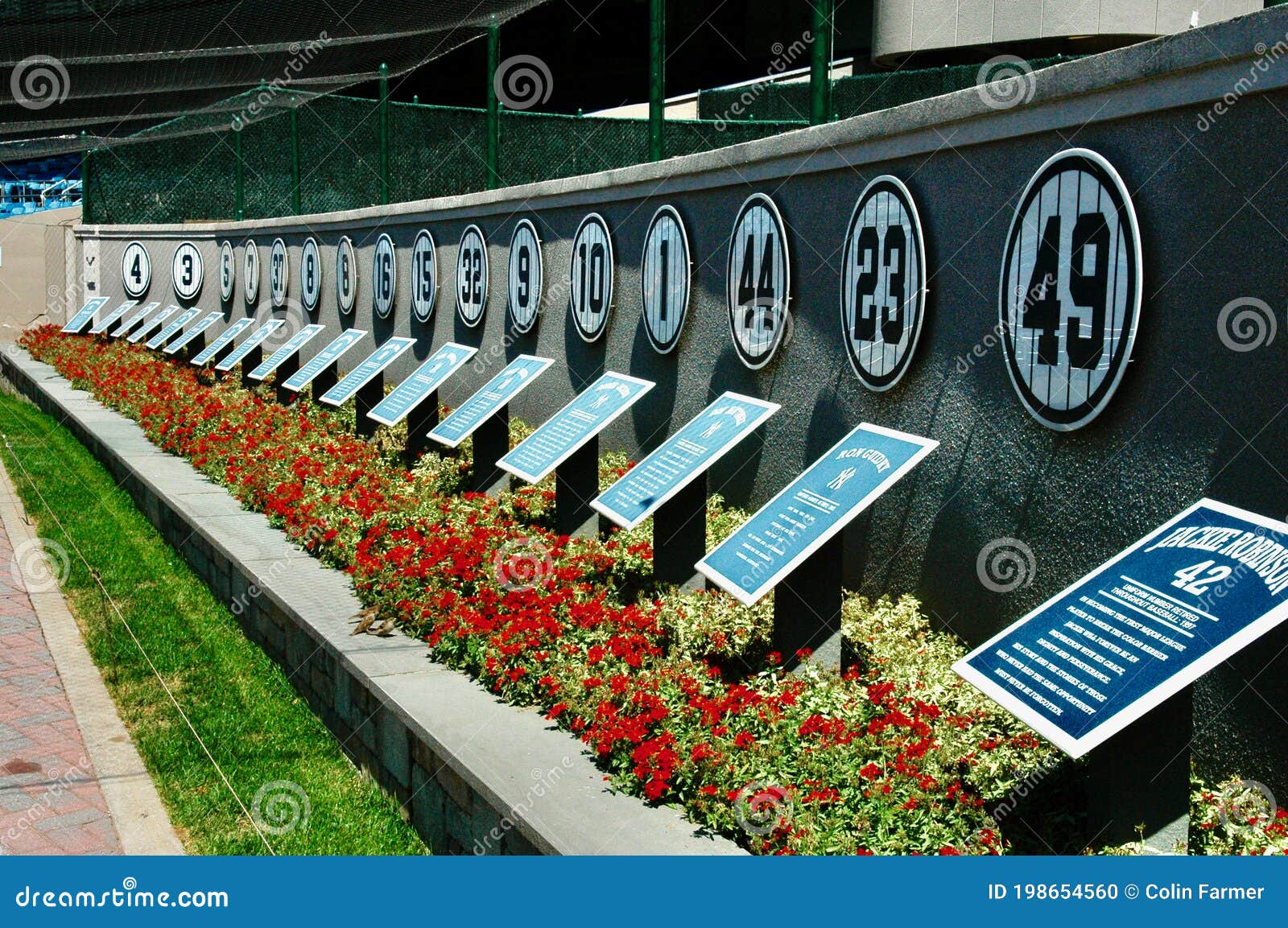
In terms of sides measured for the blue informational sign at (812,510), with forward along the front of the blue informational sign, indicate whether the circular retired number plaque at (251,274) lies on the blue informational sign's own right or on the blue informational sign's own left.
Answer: on the blue informational sign's own right

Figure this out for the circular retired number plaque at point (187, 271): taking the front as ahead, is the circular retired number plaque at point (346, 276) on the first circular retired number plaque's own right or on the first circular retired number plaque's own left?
on the first circular retired number plaque's own left

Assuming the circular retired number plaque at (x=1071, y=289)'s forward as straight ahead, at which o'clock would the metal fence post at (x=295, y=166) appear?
The metal fence post is roughly at 3 o'clock from the circular retired number plaque.

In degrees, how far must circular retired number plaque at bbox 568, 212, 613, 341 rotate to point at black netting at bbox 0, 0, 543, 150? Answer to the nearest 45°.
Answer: approximately 45° to its right

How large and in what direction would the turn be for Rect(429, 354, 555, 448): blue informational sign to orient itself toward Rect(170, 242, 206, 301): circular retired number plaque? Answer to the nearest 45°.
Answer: approximately 135° to its right

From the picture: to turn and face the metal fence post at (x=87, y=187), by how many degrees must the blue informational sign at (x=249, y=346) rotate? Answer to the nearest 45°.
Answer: approximately 135° to its right

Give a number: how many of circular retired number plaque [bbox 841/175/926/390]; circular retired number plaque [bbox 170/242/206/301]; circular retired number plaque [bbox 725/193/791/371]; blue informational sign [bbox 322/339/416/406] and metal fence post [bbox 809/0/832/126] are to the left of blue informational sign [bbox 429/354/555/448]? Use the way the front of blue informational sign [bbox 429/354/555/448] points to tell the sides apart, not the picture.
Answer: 3

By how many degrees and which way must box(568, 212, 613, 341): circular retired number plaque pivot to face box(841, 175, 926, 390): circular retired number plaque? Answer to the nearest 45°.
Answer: approximately 45° to its left

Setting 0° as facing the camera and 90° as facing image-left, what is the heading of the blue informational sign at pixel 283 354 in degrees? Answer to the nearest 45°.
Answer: approximately 45°

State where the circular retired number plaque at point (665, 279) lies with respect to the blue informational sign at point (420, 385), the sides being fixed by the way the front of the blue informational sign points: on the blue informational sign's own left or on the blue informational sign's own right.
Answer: on the blue informational sign's own left
